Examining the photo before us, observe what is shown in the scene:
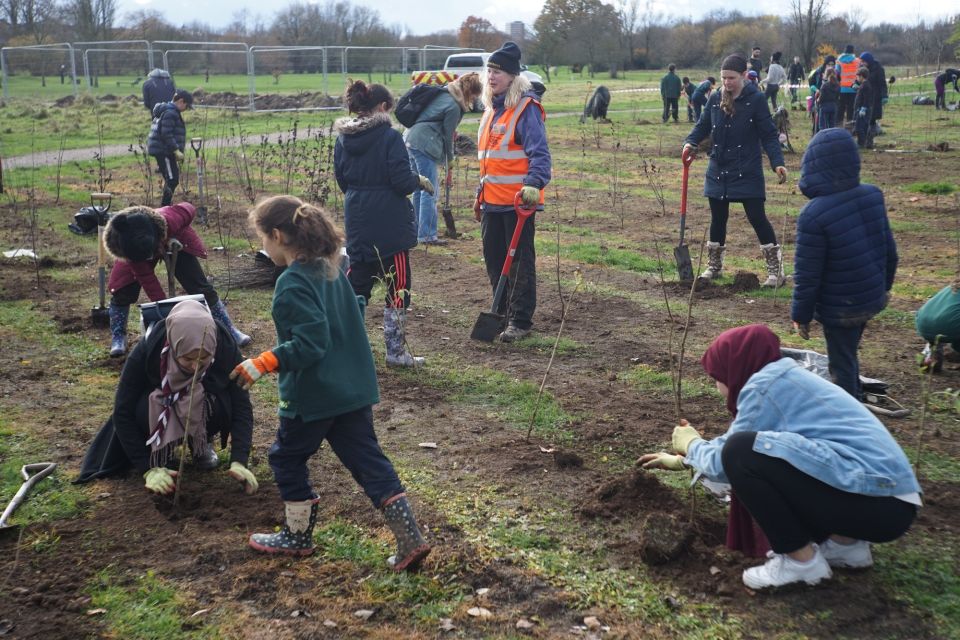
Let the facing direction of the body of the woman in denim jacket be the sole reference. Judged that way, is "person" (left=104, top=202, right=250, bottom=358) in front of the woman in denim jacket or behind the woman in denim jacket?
in front

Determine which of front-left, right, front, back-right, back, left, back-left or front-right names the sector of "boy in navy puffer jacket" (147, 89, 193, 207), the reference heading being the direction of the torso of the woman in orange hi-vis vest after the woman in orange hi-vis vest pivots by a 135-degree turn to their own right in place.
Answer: front-left

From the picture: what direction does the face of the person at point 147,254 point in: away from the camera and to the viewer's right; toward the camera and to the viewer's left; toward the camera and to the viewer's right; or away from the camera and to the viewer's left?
toward the camera and to the viewer's left

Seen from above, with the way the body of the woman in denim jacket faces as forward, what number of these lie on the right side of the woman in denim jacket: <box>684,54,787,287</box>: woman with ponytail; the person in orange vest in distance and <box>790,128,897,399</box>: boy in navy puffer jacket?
3

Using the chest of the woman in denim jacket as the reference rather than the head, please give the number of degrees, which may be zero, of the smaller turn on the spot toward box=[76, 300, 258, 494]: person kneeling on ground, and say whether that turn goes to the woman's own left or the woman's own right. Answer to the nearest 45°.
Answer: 0° — they already face them

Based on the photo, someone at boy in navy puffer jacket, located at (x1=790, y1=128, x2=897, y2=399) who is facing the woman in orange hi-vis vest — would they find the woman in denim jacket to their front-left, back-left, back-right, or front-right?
back-left

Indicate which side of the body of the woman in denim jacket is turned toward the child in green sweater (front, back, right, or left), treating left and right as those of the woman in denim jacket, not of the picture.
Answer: front

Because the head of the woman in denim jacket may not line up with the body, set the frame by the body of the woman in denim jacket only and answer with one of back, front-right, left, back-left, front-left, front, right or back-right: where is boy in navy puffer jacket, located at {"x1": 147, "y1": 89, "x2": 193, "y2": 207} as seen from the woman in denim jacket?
front-right

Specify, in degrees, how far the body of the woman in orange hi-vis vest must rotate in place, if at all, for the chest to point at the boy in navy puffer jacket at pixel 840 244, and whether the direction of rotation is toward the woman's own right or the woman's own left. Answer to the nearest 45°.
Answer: approximately 90° to the woman's own left

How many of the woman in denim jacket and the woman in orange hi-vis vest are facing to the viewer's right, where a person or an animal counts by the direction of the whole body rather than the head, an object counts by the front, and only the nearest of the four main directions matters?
0

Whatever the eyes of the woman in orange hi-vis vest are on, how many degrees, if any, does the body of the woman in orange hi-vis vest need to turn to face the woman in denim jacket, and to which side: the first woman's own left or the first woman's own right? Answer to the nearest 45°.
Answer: approximately 45° to the first woman's own left

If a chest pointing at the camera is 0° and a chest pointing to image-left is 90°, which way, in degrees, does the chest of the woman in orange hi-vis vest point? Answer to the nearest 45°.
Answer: approximately 45°

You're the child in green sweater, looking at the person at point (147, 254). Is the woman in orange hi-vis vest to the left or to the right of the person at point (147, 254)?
right

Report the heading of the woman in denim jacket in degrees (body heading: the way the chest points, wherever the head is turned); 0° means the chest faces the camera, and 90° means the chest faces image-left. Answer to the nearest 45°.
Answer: approximately 90°
